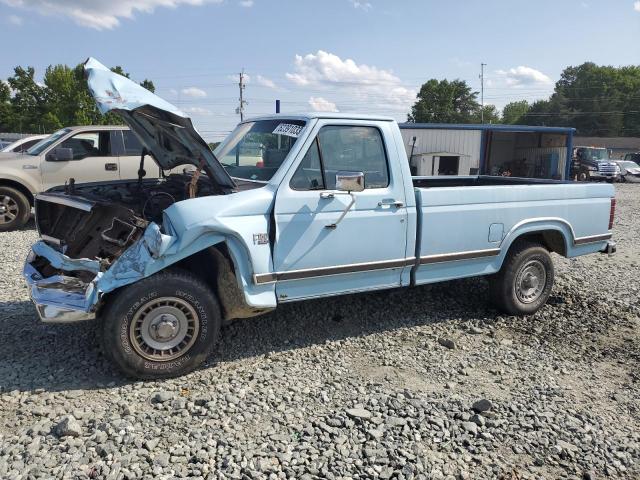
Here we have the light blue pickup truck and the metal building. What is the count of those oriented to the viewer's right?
0

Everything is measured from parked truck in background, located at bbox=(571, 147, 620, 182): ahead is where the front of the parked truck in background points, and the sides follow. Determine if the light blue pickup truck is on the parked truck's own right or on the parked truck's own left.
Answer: on the parked truck's own right

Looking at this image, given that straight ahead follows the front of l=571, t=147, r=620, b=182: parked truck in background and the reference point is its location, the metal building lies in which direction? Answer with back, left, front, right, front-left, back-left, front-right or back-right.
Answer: right

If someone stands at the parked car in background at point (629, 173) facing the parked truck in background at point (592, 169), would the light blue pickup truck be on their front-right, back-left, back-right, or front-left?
front-left

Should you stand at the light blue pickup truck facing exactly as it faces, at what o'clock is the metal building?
The metal building is roughly at 5 o'clock from the light blue pickup truck.

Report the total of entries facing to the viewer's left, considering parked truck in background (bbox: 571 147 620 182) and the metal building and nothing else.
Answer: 0

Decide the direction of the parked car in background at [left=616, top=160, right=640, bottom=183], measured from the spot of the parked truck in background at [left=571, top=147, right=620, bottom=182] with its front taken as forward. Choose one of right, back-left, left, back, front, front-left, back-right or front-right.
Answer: left

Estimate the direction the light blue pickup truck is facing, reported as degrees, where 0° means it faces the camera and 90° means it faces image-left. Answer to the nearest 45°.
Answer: approximately 45°

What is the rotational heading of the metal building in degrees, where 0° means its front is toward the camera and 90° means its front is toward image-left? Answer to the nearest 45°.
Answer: approximately 0°

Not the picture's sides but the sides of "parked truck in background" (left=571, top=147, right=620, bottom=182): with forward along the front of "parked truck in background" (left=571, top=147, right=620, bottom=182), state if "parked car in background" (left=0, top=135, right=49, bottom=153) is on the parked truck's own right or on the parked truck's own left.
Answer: on the parked truck's own right

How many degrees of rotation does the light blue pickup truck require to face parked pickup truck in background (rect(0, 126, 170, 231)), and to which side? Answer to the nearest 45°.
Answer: approximately 90° to its right

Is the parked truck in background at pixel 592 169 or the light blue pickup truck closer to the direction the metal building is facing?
the light blue pickup truck

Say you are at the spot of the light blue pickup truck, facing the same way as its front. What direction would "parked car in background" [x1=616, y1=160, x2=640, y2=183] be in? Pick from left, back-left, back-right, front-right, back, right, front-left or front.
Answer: back

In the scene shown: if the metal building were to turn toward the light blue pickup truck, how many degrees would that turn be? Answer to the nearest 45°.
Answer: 0° — it already faces it

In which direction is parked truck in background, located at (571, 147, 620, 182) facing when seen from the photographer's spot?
facing the viewer and to the right of the viewer
